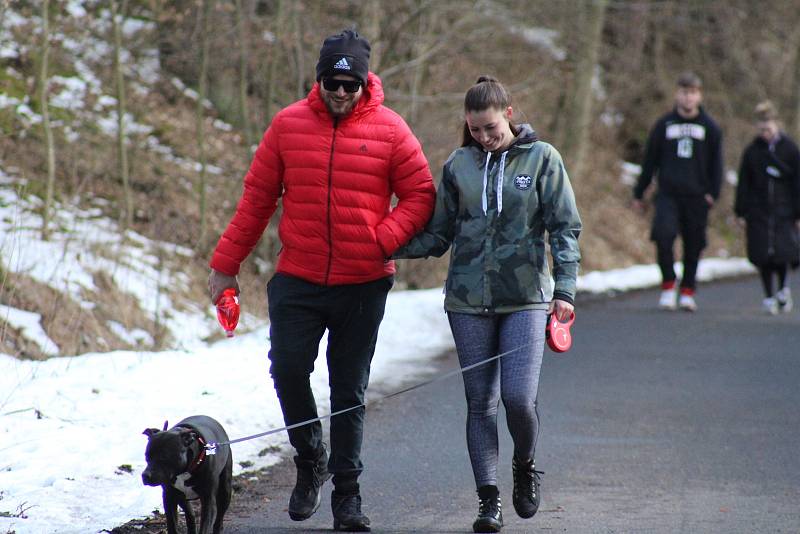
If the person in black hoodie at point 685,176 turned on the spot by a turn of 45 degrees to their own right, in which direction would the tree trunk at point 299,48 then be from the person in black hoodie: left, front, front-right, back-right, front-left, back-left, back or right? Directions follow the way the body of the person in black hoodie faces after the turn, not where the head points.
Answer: front-right

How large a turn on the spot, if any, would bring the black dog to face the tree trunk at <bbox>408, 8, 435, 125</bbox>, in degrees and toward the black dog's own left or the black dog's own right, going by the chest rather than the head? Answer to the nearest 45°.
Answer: approximately 135° to the black dog's own right

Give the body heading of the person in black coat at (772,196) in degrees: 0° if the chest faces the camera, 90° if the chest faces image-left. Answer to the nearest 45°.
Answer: approximately 0°

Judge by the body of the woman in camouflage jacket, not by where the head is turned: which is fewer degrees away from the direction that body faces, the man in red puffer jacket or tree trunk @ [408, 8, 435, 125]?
the man in red puffer jacket

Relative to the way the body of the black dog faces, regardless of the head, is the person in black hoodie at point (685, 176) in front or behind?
behind

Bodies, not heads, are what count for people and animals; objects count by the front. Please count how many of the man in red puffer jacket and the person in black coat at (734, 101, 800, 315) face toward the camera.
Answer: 2
